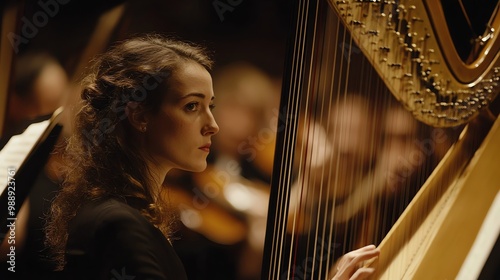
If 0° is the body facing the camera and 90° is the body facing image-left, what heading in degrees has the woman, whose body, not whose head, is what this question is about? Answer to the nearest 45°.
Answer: approximately 270°

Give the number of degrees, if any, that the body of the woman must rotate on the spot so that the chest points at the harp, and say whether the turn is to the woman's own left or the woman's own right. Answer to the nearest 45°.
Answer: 0° — they already face it

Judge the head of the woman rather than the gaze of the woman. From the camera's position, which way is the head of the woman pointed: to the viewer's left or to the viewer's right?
to the viewer's right
